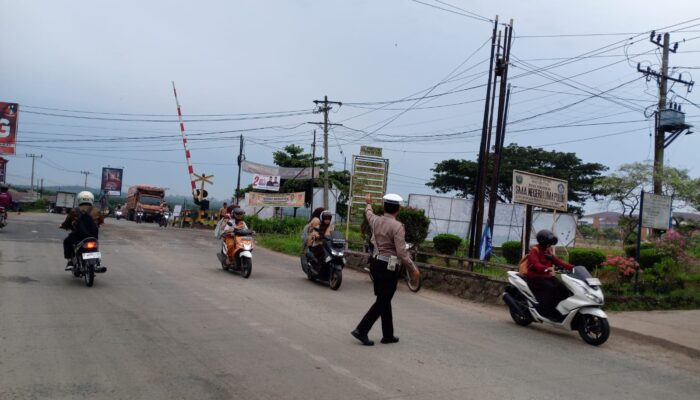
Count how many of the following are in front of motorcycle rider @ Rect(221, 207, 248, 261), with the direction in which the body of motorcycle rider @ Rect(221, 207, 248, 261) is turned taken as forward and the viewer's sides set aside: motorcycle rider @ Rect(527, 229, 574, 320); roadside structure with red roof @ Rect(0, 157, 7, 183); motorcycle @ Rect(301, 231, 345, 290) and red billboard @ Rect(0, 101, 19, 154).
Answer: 2

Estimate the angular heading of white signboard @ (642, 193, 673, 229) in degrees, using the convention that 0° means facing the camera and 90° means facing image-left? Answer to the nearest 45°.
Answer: approximately 0°

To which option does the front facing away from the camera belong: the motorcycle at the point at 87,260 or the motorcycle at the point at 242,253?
the motorcycle at the point at 87,260

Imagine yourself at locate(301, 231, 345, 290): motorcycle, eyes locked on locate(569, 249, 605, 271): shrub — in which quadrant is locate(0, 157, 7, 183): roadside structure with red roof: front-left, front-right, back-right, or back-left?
back-left

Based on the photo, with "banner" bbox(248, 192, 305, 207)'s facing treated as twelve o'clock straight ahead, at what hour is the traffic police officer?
The traffic police officer is roughly at 12 o'clock from the banner.

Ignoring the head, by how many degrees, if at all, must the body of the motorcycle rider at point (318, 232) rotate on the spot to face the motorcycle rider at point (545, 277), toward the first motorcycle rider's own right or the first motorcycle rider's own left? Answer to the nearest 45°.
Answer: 0° — they already face them

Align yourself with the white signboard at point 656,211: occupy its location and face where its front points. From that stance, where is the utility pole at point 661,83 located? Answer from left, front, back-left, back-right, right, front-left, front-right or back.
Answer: back

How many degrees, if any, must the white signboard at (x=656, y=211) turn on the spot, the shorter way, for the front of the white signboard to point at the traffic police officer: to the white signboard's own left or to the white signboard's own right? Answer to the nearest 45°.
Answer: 0° — it already faces them
